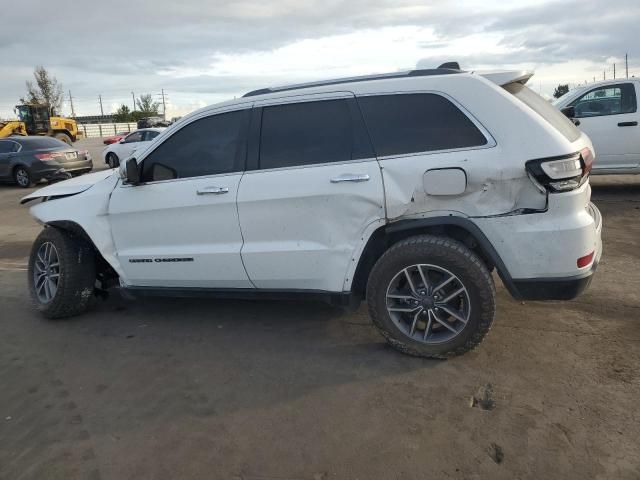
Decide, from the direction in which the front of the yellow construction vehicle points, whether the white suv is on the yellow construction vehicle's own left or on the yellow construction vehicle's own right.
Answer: on the yellow construction vehicle's own left

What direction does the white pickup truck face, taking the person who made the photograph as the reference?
facing to the left of the viewer

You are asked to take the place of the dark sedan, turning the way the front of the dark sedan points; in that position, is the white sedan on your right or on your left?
on your right

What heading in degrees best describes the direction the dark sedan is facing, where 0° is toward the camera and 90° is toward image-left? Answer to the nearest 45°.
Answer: approximately 135°

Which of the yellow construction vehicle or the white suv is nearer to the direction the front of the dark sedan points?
the yellow construction vehicle

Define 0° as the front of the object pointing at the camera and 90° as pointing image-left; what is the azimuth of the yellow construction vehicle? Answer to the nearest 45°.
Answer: approximately 90°

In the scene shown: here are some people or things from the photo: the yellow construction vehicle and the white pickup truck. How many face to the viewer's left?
2
